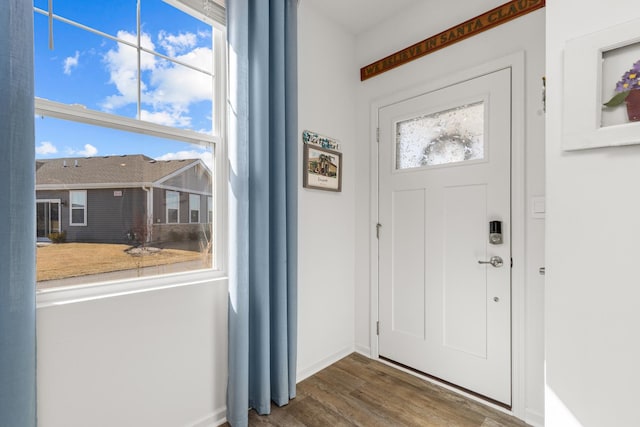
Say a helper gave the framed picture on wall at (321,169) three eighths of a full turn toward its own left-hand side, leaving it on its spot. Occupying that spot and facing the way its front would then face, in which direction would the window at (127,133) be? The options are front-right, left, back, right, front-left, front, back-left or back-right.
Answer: back-left

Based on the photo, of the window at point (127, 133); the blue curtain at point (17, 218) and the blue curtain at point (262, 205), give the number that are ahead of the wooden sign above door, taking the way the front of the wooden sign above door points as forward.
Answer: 3

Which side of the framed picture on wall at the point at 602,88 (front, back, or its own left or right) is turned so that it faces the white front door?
right

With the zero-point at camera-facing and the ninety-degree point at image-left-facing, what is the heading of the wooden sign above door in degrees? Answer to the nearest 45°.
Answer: approximately 45°

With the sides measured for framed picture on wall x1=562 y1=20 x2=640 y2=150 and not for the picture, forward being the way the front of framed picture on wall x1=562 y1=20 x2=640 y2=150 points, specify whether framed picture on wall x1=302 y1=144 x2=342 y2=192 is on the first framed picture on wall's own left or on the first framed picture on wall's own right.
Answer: on the first framed picture on wall's own right

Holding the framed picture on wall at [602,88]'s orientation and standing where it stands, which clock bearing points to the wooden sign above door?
The wooden sign above door is roughly at 3 o'clock from the framed picture on wall.

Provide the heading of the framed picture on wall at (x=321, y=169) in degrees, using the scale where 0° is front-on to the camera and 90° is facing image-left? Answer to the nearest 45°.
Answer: approximately 315°
